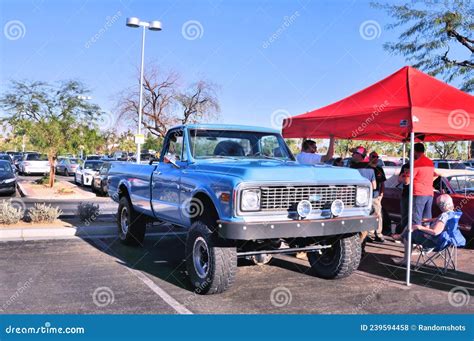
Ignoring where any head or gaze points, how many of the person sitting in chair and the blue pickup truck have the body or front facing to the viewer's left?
1

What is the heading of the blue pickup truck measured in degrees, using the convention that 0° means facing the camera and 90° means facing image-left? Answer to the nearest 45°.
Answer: approximately 315°

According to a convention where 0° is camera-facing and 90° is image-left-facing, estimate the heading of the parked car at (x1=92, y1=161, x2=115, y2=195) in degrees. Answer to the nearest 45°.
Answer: approximately 45°

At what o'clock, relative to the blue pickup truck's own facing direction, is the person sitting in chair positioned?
The person sitting in chair is roughly at 10 o'clock from the blue pickup truck.

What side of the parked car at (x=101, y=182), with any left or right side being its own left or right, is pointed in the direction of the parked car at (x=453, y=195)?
left

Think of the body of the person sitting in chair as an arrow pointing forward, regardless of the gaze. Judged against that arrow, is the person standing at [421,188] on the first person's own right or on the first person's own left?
on the first person's own right

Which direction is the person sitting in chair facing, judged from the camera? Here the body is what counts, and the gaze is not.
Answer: to the viewer's left

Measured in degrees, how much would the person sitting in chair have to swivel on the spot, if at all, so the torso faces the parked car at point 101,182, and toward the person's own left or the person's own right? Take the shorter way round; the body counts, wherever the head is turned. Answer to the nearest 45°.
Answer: approximately 45° to the person's own right

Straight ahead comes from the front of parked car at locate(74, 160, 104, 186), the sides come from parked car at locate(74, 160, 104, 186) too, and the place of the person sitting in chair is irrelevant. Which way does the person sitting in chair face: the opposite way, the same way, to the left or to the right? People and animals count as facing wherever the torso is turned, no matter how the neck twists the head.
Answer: to the right

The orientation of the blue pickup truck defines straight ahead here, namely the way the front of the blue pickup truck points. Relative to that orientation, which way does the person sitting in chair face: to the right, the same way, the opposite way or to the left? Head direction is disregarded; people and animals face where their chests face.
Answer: the opposite way

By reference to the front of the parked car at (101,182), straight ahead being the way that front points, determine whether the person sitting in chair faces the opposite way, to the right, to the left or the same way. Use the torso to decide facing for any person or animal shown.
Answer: to the right
